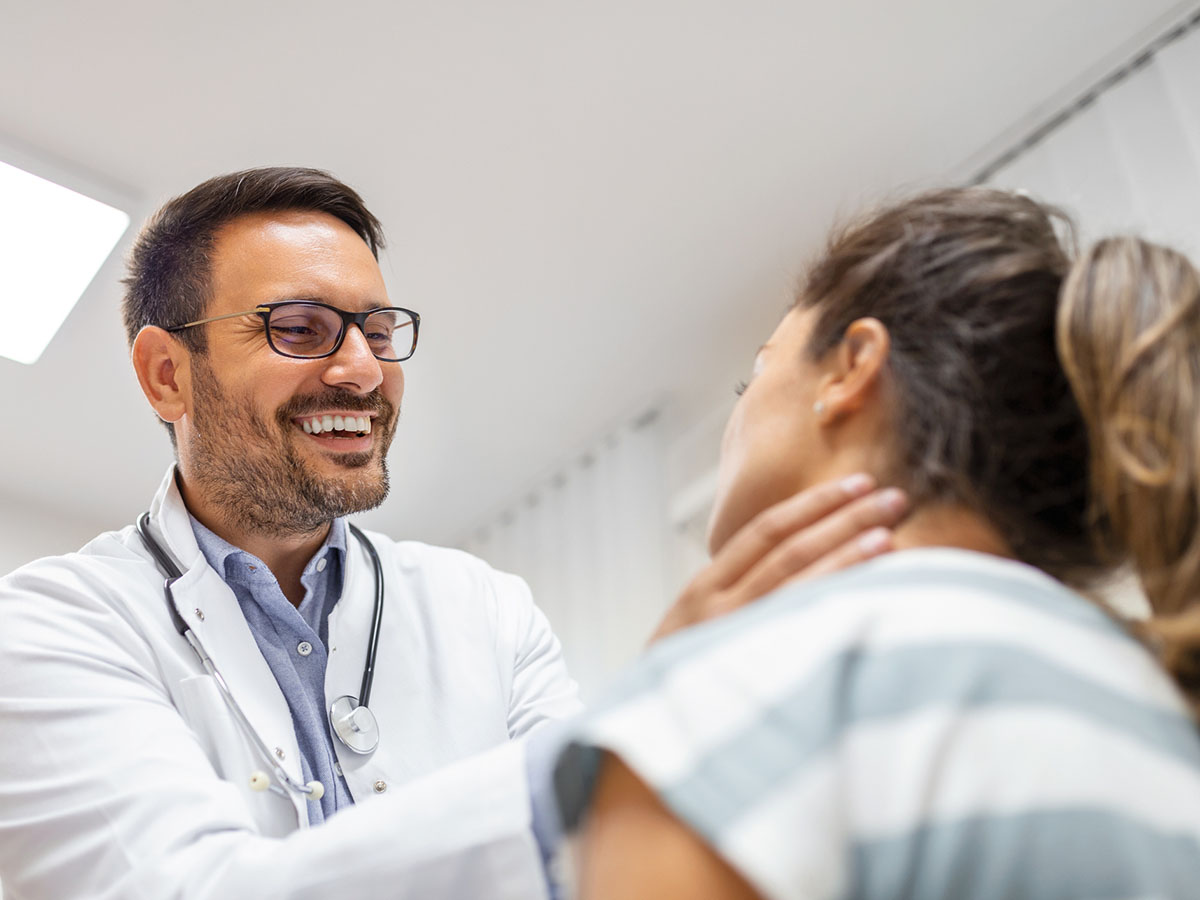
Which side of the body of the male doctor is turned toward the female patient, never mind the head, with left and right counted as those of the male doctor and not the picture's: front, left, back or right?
front

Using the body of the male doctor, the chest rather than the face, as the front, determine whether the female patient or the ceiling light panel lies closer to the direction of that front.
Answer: the female patient

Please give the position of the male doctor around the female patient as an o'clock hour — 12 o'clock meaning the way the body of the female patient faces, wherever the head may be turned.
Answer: The male doctor is roughly at 12 o'clock from the female patient.

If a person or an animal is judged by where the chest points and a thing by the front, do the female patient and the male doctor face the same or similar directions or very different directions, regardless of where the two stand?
very different directions

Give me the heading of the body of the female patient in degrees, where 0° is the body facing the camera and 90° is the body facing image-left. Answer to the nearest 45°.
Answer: approximately 135°

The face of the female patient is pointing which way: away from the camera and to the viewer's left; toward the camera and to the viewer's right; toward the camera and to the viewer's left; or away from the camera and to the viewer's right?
away from the camera and to the viewer's left

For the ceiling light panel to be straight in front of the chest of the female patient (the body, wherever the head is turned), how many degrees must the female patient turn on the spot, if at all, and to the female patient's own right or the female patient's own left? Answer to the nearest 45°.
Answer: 0° — they already face it

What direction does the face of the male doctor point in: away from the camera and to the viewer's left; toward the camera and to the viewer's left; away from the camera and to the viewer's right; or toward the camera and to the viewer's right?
toward the camera and to the viewer's right
